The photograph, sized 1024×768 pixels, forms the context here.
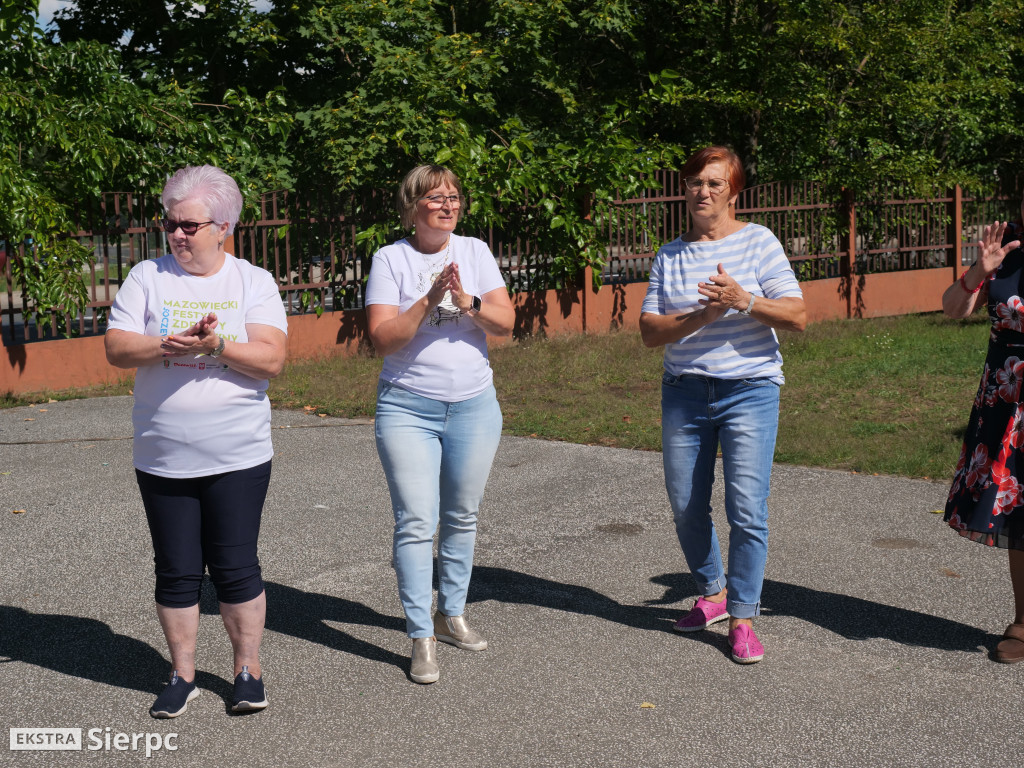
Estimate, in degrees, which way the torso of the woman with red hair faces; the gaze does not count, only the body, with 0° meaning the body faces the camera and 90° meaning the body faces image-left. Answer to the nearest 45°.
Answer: approximately 0°

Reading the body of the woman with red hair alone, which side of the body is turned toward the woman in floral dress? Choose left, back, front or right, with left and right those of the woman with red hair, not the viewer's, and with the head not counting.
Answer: left

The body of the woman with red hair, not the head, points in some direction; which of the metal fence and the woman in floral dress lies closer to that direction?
the woman in floral dress

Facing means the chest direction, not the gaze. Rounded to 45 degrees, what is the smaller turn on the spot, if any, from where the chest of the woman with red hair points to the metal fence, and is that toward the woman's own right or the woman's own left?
approximately 180°
